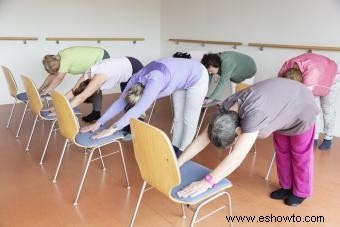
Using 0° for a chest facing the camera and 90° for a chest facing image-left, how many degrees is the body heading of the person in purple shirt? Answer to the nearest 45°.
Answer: approximately 45°

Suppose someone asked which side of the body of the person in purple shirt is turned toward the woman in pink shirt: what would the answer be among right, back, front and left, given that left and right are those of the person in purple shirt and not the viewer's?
back

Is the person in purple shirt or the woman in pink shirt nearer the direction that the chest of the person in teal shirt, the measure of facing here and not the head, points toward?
the person in purple shirt

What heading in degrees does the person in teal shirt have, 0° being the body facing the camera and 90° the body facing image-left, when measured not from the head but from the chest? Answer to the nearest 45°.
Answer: approximately 45°

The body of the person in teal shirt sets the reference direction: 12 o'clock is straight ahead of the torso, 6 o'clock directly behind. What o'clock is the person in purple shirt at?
The person in purple shirt is roughly at 11 o'clock from the person in teal shirt.

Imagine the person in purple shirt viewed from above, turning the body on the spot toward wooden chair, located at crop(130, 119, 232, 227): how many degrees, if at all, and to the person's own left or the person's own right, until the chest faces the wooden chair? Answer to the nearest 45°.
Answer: approximately 45° to the person's own left

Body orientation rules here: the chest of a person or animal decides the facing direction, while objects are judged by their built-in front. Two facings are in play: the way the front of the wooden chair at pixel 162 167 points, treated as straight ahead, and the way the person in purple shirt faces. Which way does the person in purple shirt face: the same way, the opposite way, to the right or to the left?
the opposite way

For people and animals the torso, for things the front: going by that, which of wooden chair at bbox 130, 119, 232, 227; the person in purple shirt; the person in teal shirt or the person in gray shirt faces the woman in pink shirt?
the wooden chair

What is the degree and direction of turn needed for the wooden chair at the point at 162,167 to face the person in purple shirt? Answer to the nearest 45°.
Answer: approximately 45° to its left

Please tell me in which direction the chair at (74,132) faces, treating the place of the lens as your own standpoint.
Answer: facing away from the viewer and to the right of the viewer

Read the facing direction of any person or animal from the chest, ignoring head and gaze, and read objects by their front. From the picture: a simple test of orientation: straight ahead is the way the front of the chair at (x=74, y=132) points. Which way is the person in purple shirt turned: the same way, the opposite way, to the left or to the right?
the opposite way

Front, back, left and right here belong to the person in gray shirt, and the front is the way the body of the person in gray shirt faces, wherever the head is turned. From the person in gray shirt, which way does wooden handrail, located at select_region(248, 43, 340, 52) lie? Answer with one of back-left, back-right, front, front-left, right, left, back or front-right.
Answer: back-right

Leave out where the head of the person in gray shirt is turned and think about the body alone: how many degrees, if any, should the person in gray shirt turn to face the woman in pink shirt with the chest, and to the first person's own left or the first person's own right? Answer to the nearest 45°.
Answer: approximately 135° to the first person's own right

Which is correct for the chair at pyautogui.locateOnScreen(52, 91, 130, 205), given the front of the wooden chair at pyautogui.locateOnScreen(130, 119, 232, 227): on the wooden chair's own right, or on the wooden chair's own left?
on the wooden chair's own left
